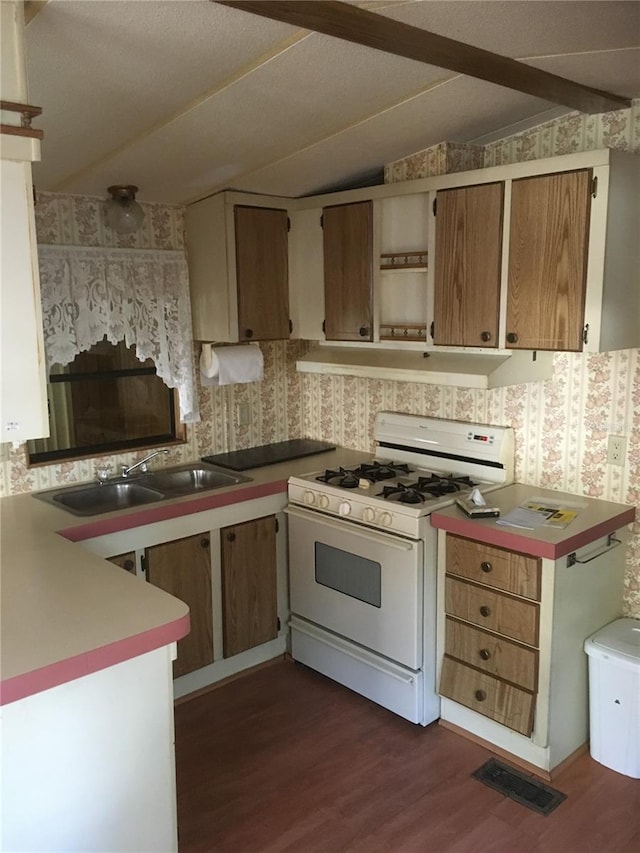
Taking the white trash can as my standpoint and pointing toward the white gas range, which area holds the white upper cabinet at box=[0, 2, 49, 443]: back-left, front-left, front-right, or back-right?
front-left

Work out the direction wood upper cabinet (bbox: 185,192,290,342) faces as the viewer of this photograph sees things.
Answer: facing the viewer and to the right of the viewer

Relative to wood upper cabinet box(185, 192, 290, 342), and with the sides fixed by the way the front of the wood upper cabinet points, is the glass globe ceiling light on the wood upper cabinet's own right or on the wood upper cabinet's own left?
on the wood upper cabinet's own right

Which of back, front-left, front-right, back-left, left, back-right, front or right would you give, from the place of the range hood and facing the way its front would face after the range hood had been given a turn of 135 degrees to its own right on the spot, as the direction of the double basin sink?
left

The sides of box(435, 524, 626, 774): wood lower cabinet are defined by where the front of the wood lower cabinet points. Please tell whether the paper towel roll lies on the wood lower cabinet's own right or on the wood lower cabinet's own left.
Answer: on the wood lower cabinet's own right

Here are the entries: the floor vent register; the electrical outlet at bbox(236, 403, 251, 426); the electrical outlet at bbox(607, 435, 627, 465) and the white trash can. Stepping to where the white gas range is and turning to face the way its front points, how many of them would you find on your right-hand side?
1

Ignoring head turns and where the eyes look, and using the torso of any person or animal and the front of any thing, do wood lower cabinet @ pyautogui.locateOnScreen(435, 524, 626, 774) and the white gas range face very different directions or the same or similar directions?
same or similar directions

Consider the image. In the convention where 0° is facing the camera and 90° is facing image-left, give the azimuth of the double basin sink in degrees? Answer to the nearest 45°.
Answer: approximately 315°

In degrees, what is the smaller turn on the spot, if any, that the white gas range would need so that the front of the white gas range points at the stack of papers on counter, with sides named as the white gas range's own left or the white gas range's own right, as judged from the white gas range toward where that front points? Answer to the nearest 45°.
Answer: approximately 90° to the white gas range's own left

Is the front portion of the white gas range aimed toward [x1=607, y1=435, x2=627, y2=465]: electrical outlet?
no

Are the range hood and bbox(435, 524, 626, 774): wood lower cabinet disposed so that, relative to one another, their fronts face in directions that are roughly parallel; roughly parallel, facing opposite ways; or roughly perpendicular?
roughly parallel

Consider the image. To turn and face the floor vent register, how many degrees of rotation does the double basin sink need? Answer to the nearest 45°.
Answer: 0° — it already faces it

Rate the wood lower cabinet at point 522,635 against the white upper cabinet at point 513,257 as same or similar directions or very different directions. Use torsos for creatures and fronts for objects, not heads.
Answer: same or similar directions

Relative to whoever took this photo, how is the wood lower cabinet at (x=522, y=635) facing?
facing the viewer and to the left of the viewer

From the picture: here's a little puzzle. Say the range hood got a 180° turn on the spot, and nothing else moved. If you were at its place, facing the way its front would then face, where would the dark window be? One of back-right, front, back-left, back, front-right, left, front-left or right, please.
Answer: back-left

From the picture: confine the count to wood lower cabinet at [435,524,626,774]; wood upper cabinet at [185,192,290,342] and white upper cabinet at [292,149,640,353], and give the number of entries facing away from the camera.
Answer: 0
